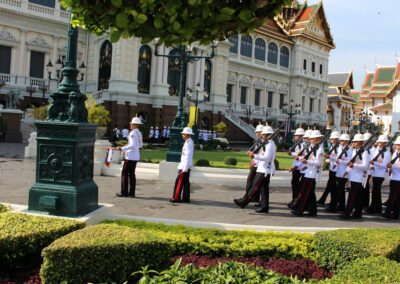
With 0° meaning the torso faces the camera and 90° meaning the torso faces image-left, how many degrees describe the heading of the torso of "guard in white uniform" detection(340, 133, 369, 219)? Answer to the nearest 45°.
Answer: approximately 90°

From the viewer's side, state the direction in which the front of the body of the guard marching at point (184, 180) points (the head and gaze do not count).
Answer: to the viewer's left

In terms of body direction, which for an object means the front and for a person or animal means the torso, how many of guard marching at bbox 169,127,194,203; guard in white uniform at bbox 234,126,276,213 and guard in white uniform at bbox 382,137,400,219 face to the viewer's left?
3

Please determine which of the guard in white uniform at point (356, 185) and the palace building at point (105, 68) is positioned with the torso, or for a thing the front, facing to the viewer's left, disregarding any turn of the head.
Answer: the guard in white uniform

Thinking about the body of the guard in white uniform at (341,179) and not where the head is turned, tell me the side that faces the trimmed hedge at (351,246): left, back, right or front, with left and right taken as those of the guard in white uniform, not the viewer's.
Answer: left

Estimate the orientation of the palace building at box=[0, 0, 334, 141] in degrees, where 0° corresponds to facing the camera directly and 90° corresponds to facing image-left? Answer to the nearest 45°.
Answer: approximately 315°

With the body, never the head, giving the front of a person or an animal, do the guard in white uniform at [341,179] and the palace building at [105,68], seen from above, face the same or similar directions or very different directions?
very different directions

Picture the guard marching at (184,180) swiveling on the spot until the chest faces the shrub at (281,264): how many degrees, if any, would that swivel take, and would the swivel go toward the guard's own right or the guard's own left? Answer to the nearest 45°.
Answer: approximately 90° to the guard's own left

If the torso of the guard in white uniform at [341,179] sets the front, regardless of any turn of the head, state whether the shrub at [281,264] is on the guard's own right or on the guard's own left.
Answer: on the guard's own left

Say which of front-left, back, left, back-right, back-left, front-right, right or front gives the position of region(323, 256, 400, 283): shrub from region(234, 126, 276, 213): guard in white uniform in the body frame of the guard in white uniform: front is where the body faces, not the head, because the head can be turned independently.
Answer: left

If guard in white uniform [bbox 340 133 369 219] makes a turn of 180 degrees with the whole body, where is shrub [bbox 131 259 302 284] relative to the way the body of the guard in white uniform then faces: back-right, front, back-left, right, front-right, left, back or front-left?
right

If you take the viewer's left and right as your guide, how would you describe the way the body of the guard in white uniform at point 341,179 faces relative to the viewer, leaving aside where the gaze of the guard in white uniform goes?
facing to the left of the viewer

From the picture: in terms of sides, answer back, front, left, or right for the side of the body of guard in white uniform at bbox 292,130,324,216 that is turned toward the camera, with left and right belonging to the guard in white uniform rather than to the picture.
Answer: left

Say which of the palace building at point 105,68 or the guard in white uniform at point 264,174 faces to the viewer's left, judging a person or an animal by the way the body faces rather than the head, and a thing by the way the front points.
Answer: the guard in white uniform
